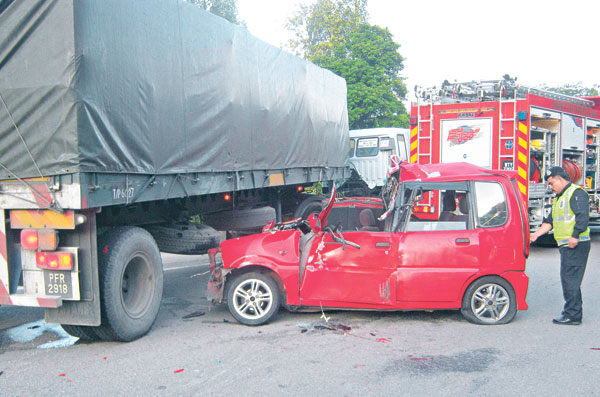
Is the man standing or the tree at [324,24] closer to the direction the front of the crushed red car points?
the tree

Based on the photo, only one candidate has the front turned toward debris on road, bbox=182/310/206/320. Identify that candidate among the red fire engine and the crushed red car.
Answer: the crushed red car

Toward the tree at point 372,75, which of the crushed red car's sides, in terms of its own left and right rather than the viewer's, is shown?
right

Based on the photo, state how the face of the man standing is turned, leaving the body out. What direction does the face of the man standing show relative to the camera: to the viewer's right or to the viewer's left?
to the viewer's left

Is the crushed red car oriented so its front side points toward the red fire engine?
no

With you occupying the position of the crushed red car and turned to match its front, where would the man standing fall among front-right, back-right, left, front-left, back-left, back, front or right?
back

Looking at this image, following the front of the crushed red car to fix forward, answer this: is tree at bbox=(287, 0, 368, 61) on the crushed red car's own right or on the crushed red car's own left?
on the crushed red car's own right

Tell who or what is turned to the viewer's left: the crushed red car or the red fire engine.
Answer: the crushed red car

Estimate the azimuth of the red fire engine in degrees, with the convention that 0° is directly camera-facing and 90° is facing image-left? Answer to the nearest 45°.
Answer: approximately 225°

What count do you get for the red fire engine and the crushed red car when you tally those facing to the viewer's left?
1

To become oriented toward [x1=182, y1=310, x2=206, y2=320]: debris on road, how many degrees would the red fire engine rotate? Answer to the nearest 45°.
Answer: approximately 180°

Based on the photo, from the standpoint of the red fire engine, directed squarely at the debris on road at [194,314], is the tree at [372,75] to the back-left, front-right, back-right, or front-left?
back-right

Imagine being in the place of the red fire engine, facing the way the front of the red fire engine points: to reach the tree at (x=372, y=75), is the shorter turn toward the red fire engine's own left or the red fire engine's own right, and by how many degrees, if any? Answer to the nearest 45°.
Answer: approximately 90° to the red fire engine's own left

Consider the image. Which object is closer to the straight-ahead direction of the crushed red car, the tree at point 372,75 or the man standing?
the tree

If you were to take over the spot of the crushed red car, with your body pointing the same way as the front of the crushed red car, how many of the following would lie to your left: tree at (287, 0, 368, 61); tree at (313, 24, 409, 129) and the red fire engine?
0

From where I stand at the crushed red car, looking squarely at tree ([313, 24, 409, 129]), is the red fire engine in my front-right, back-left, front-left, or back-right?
front-right

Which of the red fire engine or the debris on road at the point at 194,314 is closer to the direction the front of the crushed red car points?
the debris on road

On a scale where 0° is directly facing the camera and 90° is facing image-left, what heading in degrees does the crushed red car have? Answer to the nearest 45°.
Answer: approximately 90°
